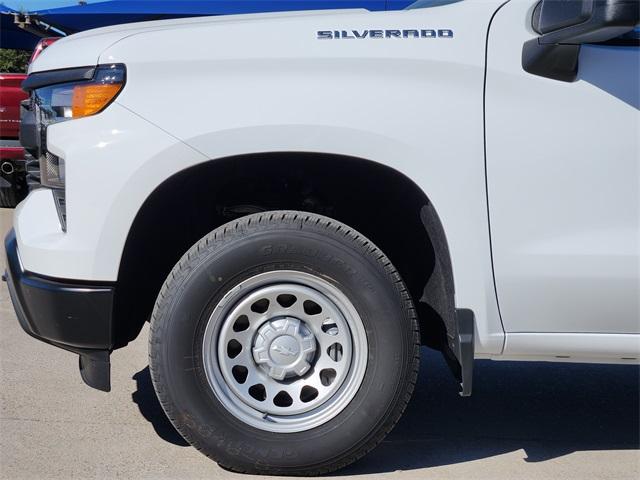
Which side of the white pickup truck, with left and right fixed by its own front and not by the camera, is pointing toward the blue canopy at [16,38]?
right

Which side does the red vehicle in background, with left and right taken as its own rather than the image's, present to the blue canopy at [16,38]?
front

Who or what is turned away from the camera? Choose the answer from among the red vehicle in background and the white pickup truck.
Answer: the red vehicle in background

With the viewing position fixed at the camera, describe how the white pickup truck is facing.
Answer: facing to the left of the viewer

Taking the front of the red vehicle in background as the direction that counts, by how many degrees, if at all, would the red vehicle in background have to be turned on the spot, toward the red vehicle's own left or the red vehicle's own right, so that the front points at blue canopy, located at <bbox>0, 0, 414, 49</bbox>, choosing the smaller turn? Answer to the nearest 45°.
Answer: approximately 45° to the red vehicle's own right

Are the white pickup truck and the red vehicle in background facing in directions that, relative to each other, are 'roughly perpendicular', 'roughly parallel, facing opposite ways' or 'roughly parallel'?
roughly perpendicular

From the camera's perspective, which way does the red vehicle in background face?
away from the camera

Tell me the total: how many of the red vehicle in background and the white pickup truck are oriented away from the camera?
1

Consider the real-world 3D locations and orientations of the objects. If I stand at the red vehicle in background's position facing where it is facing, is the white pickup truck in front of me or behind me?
behind

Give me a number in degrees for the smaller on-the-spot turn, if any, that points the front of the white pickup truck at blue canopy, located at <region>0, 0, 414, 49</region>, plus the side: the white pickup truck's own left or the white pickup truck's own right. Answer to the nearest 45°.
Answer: approximately 90° to the white pickup truck's own right

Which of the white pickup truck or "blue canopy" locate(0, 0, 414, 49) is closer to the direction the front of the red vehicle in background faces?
the blue canopy
